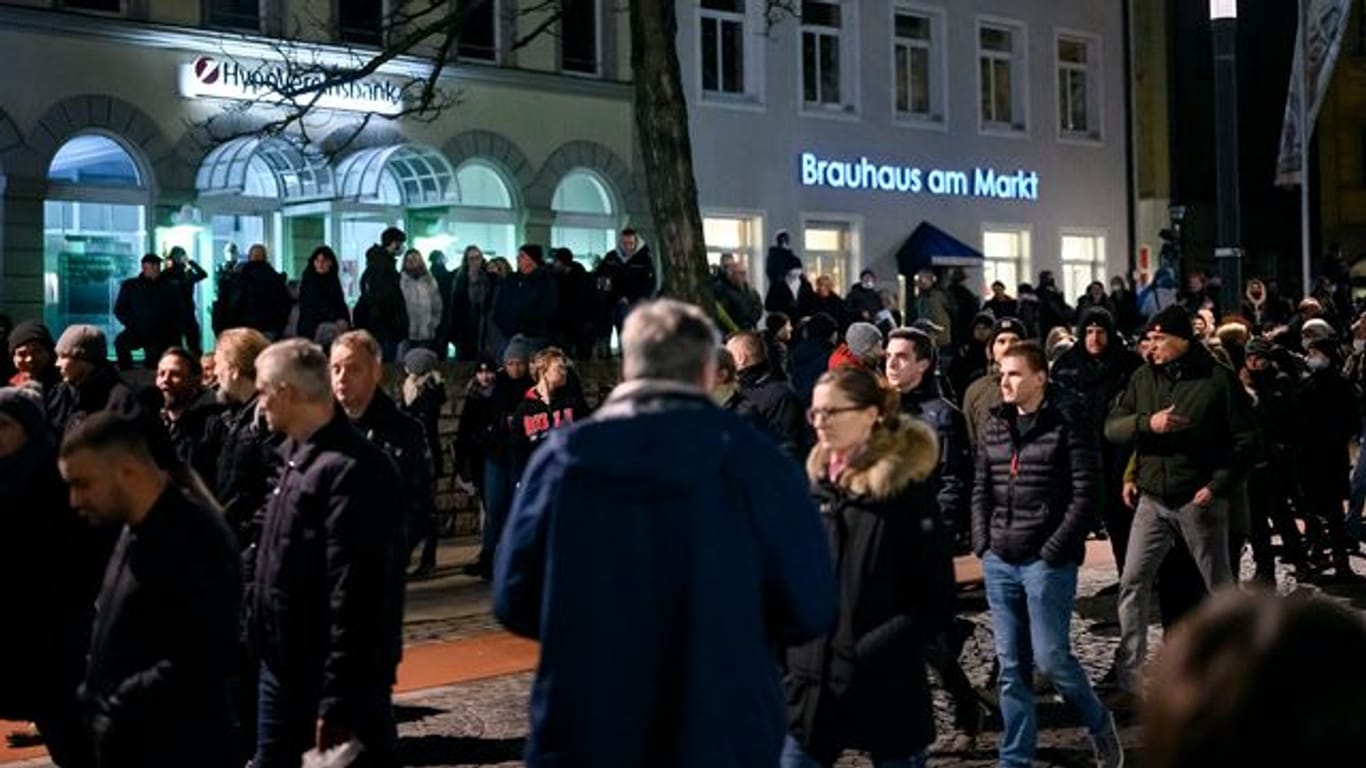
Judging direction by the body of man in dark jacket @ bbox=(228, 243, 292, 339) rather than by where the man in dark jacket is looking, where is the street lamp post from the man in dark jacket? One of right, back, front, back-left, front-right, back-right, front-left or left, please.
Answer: front-left

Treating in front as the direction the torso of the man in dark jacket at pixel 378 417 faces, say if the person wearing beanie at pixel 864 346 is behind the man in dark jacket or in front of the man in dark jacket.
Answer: behind

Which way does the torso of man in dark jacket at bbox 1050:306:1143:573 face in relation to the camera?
toward the camera

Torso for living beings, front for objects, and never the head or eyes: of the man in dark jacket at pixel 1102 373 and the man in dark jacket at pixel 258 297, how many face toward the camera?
2

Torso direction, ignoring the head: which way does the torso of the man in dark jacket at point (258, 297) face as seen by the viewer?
toward the camera

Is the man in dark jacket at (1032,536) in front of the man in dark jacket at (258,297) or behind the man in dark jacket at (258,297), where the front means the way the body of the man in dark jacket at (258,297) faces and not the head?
in front

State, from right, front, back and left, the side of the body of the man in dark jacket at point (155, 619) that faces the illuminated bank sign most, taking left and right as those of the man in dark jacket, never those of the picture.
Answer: right

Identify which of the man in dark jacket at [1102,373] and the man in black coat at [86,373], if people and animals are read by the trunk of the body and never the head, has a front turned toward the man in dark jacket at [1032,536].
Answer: the man in dark jacket at [1102,373]

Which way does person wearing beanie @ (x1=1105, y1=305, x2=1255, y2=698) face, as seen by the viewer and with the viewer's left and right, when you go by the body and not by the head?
facing the viewer and to the left of the viewer

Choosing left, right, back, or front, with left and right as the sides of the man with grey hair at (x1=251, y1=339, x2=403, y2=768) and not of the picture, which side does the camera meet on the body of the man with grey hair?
left

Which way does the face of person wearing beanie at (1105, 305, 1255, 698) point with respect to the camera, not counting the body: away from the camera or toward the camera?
toward the camera

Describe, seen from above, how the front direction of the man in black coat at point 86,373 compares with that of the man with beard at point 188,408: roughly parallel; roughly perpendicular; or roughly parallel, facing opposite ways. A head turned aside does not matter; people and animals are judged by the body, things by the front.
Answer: roughly parallel

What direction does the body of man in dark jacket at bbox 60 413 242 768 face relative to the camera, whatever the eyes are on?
to the viewer's left

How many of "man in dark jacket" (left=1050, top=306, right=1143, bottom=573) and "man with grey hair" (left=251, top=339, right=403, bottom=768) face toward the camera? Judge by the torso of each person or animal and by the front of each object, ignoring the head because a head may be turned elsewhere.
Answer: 1

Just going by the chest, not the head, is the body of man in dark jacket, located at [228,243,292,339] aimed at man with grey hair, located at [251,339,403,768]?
yes

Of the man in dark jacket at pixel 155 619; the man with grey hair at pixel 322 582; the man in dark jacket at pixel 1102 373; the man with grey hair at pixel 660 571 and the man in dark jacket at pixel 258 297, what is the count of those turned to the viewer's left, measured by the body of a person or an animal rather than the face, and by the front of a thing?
2
